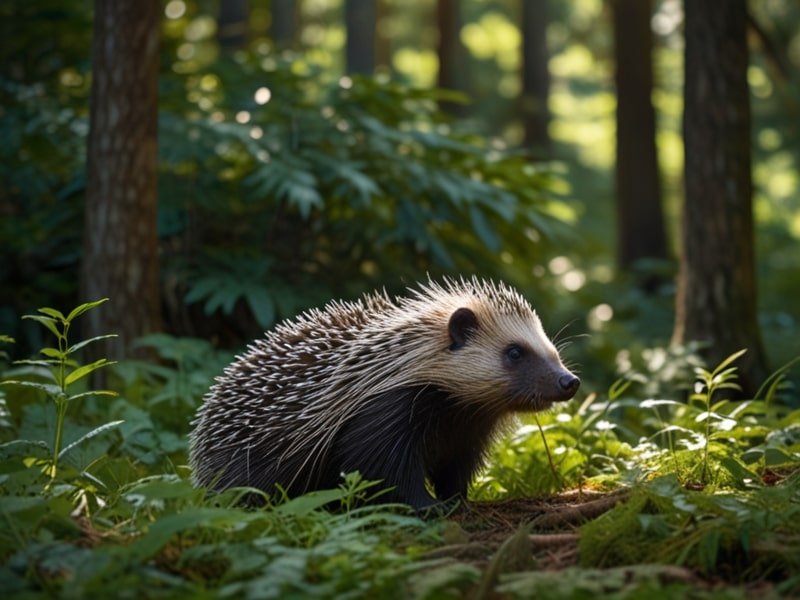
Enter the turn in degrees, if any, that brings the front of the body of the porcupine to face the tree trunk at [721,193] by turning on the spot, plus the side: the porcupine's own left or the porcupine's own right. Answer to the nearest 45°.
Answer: approximately 45° to the porcupine's own left

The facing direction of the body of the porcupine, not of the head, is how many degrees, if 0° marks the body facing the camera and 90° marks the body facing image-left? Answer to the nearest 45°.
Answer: approximately 270°
